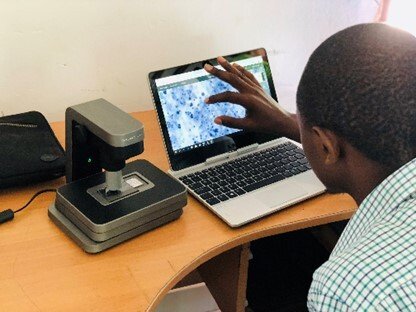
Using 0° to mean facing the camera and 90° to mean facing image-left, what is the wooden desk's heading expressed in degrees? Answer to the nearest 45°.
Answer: approximately 315°

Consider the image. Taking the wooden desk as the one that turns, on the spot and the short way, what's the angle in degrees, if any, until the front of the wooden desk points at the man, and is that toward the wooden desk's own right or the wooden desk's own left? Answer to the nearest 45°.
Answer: approximately 45° to the wooden desk's own left

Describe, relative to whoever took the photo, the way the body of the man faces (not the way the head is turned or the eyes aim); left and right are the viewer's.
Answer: facing away from the viewer and to the left of the viewer

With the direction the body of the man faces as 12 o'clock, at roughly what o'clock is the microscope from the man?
The microscope is roughly at 11 o'clock from the man.

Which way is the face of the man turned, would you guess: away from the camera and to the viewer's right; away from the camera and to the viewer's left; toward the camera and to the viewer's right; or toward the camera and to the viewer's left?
away from the camera and to the viewer's left
